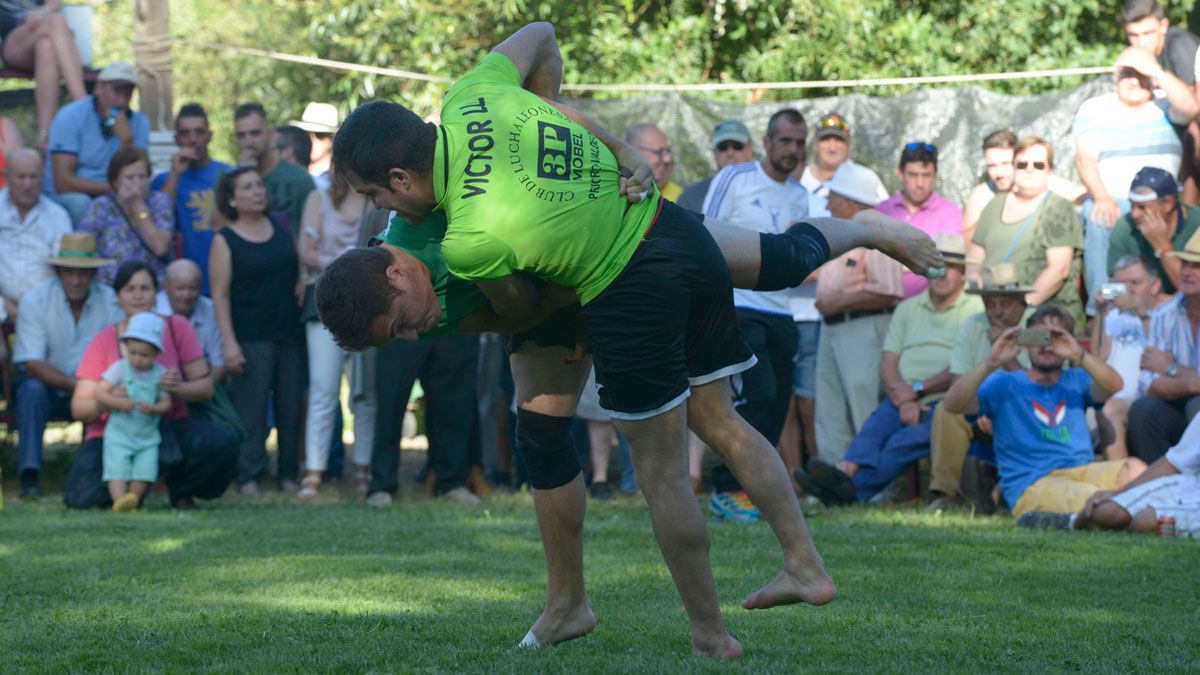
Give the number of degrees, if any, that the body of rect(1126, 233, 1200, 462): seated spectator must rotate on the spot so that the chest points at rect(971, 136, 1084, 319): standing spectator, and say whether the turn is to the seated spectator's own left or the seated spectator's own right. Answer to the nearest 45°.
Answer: approximately 90° to the seated spectator's own right

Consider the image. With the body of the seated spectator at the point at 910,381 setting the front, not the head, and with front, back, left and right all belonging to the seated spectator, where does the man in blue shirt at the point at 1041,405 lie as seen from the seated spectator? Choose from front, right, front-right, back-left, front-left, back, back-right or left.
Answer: left

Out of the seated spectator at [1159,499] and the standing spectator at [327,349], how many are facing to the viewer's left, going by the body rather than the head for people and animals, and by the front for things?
1

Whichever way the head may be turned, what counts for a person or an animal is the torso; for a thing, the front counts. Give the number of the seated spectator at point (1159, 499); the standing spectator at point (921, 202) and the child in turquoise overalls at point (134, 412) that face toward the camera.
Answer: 2

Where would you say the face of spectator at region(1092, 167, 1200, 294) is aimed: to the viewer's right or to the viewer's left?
to the viewer's left

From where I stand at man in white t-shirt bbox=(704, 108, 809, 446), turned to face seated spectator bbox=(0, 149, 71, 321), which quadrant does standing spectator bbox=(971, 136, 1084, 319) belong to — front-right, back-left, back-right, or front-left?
back-right
